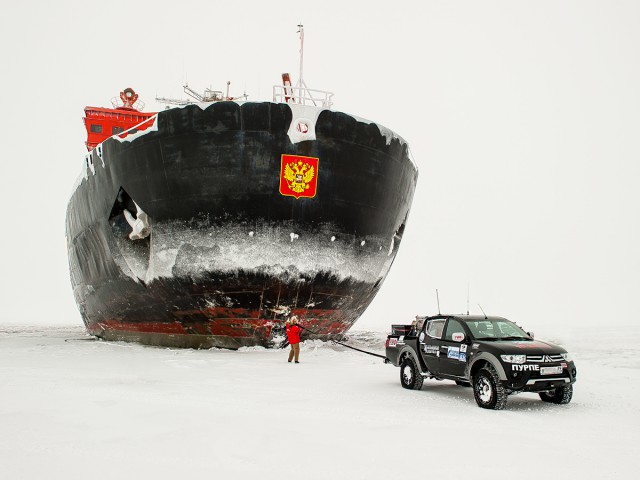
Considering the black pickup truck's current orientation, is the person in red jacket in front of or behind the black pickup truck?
behind

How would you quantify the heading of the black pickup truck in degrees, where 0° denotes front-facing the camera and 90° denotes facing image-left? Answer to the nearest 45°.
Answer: approximately 315°

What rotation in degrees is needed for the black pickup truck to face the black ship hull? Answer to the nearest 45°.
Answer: approximately 180°
